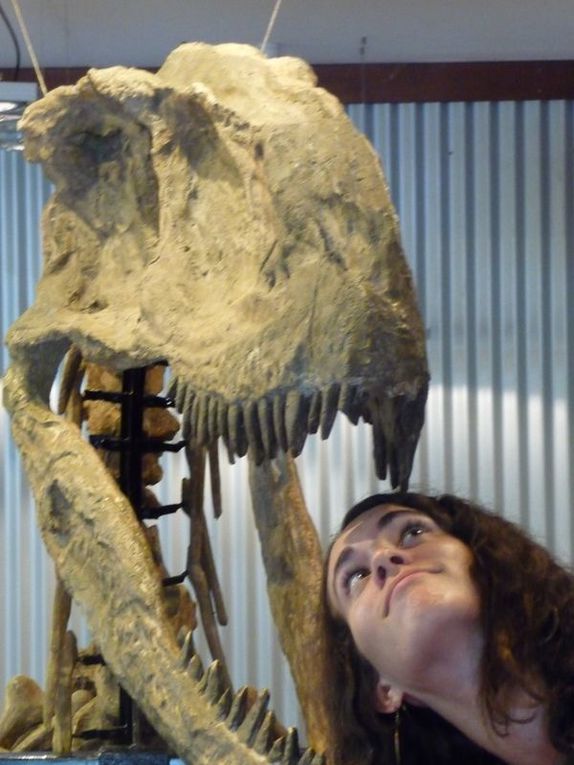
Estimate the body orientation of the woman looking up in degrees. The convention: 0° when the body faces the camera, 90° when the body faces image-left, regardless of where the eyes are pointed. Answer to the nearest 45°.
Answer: approximately 45°

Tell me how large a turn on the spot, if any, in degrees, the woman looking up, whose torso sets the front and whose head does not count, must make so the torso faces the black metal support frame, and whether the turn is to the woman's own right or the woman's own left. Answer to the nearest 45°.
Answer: approximately 90° to the woman's own right

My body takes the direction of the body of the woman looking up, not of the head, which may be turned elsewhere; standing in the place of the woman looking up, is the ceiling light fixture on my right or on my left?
on my right
